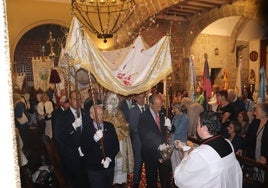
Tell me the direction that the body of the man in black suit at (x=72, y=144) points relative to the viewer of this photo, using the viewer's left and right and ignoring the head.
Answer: facing the viewer and to the right of the viewer

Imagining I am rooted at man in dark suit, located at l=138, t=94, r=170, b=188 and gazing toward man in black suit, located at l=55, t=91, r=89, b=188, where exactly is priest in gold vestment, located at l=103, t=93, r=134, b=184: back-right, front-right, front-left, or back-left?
front-right

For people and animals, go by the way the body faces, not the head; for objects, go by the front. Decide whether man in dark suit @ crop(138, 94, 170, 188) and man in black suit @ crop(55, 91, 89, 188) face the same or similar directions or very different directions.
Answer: same or similar directions

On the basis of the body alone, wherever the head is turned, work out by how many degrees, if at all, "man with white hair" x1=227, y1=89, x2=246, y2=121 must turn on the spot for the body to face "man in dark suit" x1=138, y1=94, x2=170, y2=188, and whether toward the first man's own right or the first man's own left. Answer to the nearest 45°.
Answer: approximately 45° to the first man's own left

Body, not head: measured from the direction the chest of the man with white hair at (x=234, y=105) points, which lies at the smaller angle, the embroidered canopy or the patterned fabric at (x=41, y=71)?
the patterned fabric

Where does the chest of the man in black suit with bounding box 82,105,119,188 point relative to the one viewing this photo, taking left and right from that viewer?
facing the viewer

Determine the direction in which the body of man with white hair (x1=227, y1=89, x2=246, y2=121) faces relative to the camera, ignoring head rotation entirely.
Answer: to the viewer's left

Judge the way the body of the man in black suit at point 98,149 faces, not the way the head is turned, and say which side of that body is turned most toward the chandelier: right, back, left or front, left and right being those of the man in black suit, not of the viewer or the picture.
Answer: back

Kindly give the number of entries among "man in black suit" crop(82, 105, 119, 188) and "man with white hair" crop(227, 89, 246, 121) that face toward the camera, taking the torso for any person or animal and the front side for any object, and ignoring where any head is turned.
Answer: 1

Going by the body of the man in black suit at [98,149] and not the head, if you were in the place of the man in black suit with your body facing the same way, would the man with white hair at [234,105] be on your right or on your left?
on your left

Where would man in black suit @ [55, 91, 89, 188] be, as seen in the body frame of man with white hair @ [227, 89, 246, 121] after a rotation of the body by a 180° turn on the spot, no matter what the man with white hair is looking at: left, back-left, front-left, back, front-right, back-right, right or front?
back-right

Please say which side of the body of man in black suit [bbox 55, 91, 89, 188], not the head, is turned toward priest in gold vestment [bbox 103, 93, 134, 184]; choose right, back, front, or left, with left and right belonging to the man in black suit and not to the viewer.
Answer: left

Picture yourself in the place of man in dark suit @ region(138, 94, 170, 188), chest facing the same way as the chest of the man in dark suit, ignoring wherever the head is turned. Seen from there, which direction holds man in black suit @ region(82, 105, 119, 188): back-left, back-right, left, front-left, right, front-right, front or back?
right

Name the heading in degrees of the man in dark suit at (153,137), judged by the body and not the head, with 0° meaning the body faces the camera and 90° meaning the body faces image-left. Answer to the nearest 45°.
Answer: approximately 315°

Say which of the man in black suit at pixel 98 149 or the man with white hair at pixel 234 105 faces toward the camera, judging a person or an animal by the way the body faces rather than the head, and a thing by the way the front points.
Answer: the man in black suit

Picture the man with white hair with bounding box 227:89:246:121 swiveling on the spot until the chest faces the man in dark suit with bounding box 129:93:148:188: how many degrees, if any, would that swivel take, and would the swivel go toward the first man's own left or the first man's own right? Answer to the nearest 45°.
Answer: approximately 45° to the first man's own left

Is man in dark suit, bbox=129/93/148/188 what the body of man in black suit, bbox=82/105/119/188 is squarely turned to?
no
